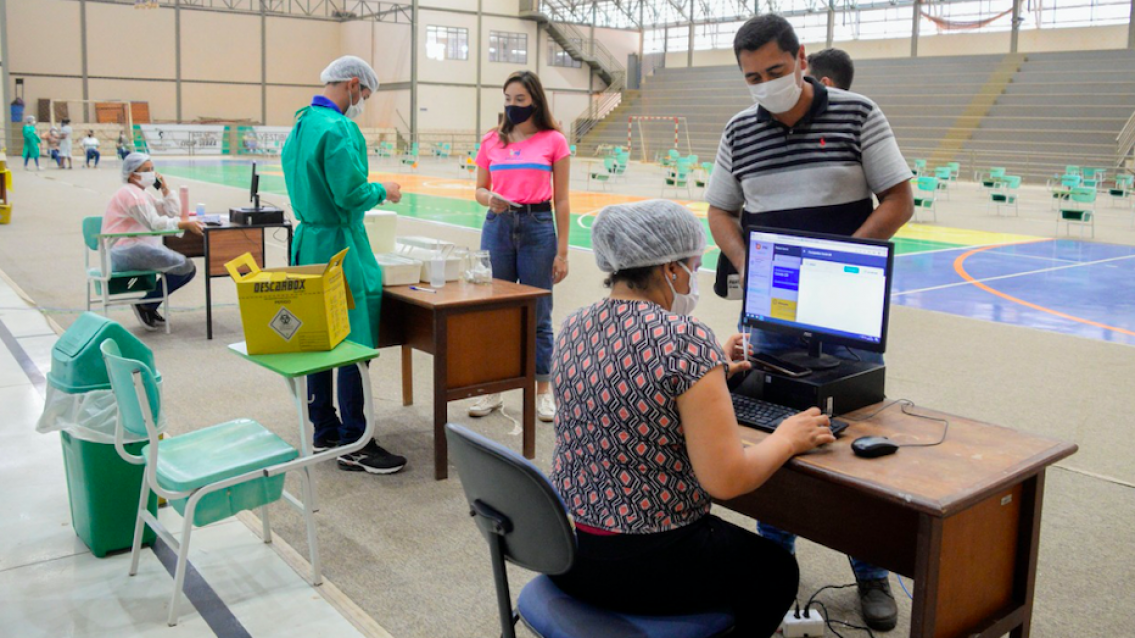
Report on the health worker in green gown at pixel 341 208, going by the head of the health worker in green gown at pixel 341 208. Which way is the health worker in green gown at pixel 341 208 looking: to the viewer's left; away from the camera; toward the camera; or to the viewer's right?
to the viewer's right

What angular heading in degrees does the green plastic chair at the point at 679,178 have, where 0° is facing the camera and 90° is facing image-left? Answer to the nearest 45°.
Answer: approximately 45°

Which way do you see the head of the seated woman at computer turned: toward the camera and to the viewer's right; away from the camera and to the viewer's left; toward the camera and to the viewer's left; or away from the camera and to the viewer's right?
away from the camera and to the viewer's right

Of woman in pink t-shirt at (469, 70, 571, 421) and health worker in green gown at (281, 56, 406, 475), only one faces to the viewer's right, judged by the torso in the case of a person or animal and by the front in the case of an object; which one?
the health worker in green gown

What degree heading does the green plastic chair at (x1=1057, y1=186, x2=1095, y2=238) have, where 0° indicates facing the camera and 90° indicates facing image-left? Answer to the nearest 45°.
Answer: approximately 45°

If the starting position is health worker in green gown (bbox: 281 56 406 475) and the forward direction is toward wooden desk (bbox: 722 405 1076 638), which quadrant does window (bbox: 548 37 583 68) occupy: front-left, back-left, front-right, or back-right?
back-left

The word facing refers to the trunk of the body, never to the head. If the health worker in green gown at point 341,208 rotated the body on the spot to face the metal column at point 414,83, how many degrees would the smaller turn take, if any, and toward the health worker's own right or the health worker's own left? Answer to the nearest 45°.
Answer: approximately 90° to the health worker's own left

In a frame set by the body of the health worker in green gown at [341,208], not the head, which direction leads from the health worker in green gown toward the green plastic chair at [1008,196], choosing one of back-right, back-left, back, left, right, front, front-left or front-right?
front-left

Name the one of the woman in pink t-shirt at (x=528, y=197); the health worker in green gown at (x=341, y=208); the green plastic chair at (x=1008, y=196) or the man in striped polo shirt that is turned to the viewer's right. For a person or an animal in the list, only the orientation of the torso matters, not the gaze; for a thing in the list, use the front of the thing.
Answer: the health worker in green gown

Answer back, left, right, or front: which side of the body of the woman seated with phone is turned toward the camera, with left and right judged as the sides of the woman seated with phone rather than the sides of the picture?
right
